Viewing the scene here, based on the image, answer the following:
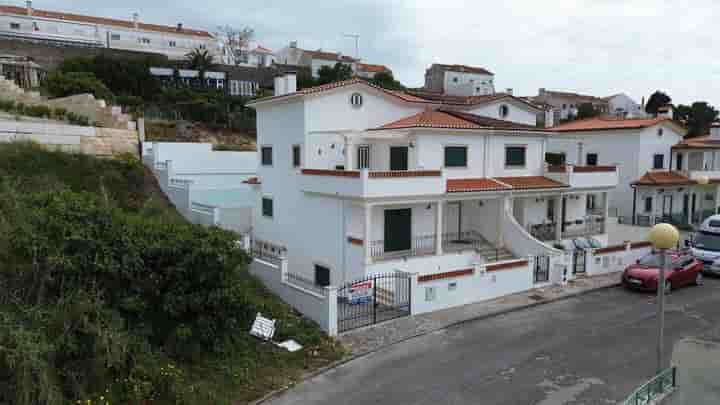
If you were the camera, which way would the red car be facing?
facing the viewer and to the left of the viewer

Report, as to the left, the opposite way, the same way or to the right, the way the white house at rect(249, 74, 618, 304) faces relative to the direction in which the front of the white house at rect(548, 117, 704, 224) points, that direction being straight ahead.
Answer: the same way

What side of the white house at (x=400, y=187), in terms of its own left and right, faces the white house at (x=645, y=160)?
left

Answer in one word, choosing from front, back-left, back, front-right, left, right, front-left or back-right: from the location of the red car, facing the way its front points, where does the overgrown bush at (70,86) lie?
front-right

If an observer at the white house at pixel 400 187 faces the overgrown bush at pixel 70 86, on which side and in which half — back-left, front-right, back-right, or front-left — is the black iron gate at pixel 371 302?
back-left

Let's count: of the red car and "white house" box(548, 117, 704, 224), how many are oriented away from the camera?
0

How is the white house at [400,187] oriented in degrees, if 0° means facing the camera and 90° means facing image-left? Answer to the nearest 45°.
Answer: approximately 315°

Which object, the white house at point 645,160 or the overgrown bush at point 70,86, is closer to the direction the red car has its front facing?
the overgrown bush

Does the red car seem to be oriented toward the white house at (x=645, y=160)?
no

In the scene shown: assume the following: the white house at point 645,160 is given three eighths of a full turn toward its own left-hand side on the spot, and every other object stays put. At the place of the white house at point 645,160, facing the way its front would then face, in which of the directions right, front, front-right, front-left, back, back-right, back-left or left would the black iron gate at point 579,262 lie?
back

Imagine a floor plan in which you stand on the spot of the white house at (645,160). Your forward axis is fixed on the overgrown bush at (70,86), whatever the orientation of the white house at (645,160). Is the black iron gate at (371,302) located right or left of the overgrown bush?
left

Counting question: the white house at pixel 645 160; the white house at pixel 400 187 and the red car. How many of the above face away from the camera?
0

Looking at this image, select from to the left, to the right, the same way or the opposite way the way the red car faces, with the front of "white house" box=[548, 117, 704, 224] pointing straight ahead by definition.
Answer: to the right

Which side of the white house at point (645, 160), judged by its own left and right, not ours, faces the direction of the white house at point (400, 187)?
right

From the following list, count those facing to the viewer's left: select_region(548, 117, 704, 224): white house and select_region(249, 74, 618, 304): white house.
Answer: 0

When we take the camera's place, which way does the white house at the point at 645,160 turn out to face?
facing the viewer and to the right of the viewer
